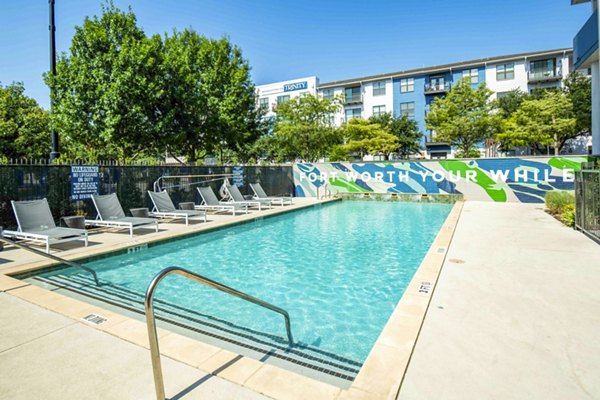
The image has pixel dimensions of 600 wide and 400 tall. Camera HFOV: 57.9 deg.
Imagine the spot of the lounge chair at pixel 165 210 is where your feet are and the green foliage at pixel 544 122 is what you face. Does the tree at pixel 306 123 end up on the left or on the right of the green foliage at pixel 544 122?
left

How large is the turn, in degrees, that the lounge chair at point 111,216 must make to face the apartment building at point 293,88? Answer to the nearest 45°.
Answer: approximately 90° to its left

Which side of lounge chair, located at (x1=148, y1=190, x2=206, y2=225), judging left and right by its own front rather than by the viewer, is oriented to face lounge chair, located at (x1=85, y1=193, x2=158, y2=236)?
right

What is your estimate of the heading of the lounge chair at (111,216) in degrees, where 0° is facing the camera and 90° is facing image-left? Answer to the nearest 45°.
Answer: approximately 315°

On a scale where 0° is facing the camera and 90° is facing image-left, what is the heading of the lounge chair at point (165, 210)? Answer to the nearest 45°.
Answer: approximately 315°
